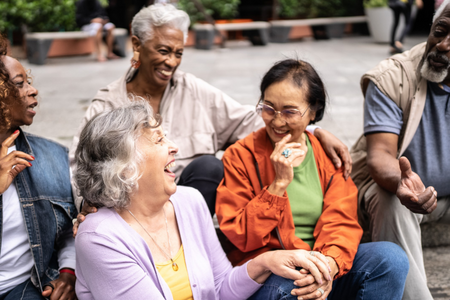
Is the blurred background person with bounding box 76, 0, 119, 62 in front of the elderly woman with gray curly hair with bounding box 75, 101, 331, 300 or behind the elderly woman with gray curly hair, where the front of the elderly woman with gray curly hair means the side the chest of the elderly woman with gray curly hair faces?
behind

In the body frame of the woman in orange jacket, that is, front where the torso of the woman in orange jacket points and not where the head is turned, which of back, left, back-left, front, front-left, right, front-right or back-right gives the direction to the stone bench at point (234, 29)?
back

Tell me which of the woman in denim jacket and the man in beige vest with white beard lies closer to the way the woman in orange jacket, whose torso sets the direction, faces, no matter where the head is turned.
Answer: the woman in denim jacket

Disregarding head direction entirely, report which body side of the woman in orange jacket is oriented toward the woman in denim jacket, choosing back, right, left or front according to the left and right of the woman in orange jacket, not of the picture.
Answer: right

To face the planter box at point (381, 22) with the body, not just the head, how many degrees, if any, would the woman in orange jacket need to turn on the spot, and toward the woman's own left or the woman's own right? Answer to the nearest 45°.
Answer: approximately 180°

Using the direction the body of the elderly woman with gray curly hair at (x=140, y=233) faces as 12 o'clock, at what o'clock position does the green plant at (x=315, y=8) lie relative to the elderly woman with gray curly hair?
The green plant is roughly at 8 o'clock from the elderly woman with gray curly hair.

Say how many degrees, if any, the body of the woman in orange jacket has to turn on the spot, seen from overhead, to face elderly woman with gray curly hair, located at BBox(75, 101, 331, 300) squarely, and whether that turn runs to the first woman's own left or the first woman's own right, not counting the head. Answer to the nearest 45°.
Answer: approximately 45° to the first woman's own right

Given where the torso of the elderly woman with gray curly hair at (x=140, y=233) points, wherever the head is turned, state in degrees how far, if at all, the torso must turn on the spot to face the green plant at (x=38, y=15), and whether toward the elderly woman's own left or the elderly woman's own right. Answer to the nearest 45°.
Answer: approximately 135° to the elderly woman's own left

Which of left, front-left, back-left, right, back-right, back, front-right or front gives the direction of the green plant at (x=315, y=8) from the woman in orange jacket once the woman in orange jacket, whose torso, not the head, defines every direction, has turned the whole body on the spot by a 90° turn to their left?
left

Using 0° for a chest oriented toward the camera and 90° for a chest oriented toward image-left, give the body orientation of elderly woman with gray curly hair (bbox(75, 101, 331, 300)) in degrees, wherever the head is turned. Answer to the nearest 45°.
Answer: approximately 315°

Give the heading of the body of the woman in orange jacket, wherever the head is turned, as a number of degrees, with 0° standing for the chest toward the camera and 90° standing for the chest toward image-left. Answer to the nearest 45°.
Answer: approximately 0°
